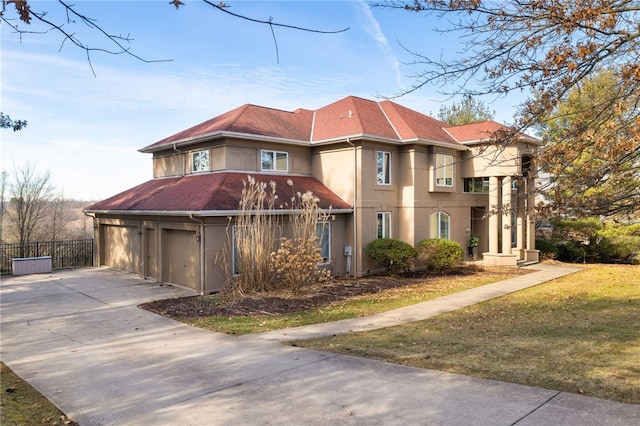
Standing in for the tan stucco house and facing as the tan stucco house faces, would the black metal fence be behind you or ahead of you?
behind

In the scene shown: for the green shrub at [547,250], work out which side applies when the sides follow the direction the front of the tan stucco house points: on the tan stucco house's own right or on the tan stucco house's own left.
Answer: on the tan stucco house's own left

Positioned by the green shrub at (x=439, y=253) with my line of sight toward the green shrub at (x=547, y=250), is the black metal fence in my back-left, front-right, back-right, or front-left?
back-left

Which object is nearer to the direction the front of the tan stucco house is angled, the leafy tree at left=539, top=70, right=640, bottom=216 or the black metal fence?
the leafy tree

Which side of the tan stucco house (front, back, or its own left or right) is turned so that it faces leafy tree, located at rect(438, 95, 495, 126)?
left

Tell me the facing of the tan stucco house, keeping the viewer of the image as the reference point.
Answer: facing the viewer and to the right of the viewer

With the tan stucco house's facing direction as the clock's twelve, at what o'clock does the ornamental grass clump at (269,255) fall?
The ornamental grass clump is roughly at 2 o'clock from the tan stucco house.

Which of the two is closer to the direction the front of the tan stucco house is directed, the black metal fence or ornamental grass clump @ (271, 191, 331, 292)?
the ornamental grass clump
